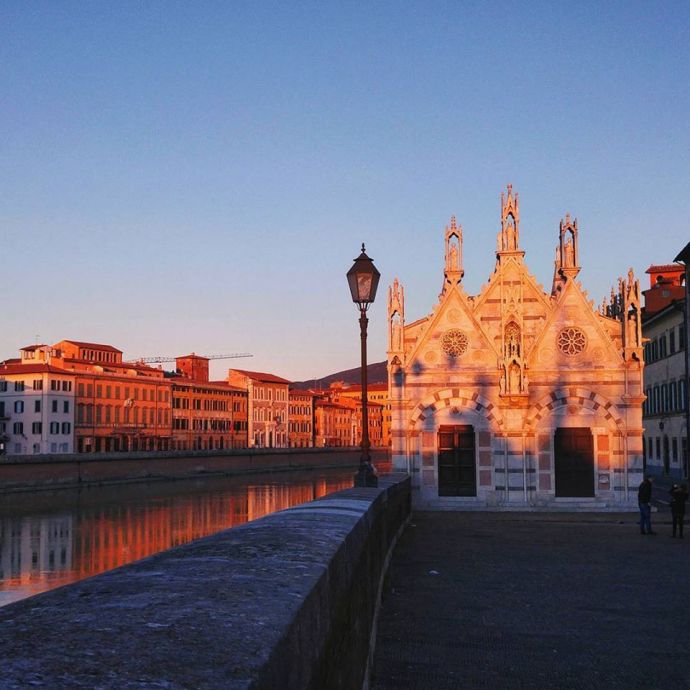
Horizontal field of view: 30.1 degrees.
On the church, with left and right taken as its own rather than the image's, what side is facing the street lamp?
front

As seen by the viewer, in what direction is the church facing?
toward the camera

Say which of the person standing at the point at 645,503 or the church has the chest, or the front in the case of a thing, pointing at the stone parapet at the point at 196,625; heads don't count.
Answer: the church

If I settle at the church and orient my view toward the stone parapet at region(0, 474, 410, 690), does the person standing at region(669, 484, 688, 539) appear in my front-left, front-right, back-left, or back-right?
front-left

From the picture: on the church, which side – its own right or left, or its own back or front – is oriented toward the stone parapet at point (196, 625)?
front
